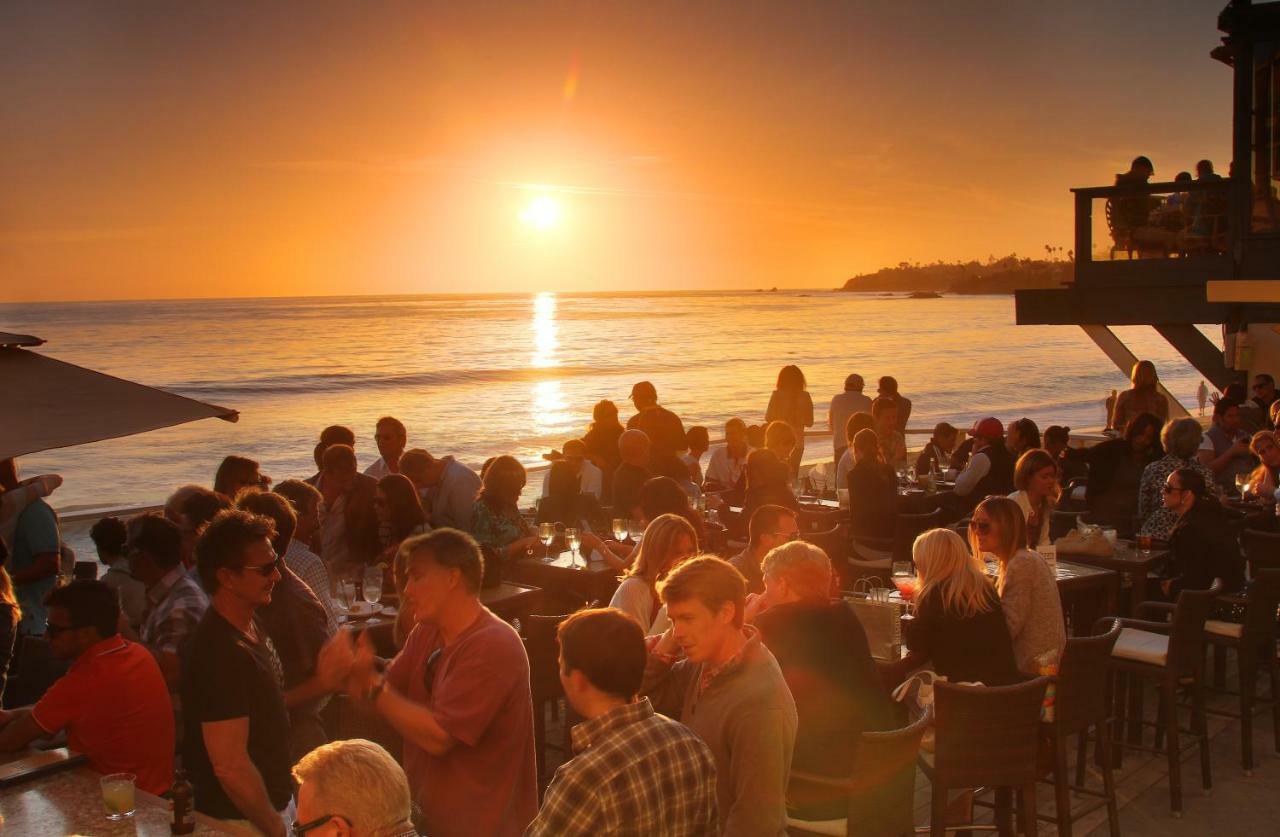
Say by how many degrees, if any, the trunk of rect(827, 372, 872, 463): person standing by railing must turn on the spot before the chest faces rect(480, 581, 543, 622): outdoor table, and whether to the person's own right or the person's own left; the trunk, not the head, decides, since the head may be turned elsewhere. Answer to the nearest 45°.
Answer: approximately 180°

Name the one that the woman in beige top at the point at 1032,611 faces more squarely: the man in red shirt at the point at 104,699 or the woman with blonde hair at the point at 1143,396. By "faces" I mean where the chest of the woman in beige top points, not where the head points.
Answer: the man in red shirt

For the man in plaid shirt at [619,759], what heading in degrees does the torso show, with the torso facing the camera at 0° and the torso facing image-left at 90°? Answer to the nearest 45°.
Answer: approximately 135°

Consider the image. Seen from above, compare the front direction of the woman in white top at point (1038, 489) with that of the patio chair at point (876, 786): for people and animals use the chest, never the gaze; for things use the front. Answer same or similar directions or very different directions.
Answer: very different directions

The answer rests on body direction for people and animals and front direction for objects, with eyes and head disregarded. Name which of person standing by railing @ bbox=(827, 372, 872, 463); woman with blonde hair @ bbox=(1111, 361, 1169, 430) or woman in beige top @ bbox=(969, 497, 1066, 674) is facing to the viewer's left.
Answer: the woman in beige top

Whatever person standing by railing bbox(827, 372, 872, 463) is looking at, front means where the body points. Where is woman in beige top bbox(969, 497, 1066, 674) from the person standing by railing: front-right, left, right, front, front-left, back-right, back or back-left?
back

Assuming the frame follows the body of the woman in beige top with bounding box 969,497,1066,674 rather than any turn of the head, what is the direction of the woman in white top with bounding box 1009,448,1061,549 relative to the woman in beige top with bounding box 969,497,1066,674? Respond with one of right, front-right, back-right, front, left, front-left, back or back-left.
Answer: right

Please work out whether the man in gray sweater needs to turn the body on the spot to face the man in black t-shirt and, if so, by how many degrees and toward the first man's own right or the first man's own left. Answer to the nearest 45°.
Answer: approximately 45° to the first man's own right
